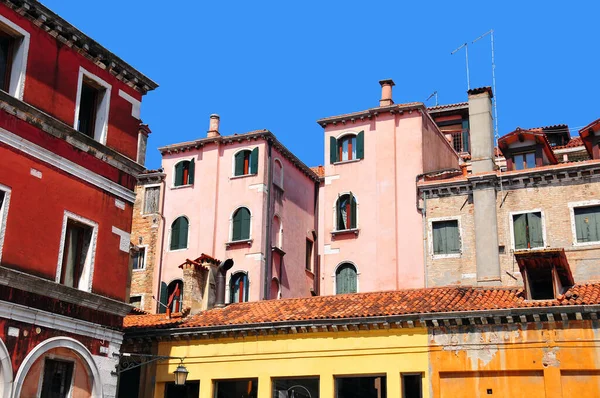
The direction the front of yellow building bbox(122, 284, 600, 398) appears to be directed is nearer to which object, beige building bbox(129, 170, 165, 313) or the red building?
the red building

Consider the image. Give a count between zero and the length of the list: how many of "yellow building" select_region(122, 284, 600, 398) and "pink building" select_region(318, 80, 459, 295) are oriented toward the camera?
2

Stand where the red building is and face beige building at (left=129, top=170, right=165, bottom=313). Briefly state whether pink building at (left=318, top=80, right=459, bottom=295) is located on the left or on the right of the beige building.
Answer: right

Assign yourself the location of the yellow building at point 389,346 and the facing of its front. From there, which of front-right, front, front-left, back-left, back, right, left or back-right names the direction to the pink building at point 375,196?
back

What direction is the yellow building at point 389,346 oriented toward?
toward the camera

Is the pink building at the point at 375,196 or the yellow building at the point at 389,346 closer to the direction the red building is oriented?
the yellow building

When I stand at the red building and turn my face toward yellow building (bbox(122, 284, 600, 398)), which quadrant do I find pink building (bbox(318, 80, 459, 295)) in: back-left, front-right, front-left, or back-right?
front-left

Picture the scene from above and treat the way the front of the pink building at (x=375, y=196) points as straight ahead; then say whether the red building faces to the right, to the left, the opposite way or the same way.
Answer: to the left

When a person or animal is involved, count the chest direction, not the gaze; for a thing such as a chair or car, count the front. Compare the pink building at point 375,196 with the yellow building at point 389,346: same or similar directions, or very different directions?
same or similar directions

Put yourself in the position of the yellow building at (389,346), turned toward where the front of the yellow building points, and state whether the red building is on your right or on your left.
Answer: on your right

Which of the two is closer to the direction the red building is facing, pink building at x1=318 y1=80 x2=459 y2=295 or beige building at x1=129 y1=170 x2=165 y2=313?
the pink building

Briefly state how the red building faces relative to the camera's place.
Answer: facing the viewer and to the right of the viewer

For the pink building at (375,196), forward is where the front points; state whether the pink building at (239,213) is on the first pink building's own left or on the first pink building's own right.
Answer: on the first pink building's own right

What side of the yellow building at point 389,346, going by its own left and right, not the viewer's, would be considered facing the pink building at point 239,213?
back

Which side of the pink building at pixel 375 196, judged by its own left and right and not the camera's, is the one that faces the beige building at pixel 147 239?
right

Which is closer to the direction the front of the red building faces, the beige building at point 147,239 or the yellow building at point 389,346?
the yellow building

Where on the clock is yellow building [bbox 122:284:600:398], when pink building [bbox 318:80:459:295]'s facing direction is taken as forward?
The yellow building is roughly at 12 o'clock from the pink building.

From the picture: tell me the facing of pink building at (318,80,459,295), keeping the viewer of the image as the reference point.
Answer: facing the viewer
